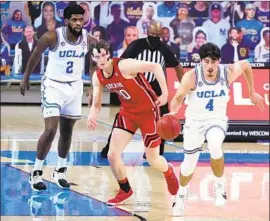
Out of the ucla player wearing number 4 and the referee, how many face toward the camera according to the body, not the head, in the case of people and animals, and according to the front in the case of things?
2

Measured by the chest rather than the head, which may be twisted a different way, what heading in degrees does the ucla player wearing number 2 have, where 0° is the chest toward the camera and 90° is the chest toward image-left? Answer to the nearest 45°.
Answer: approximately 315°

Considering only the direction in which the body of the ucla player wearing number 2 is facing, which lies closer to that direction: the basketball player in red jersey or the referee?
the basketball player in red jersey

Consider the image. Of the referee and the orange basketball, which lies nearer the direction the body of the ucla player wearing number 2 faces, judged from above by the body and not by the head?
the orange basketball

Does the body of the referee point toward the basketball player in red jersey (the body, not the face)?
yes

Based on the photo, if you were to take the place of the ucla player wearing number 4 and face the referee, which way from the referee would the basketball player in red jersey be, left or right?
left

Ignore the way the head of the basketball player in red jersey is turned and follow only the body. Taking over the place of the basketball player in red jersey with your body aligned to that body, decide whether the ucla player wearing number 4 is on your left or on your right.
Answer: on your left

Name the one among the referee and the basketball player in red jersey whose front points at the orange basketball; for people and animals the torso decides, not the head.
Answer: the referee

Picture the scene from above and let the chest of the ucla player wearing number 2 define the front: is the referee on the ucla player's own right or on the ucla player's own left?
on the ucla player's own left

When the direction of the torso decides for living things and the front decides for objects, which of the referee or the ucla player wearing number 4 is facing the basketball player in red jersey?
the referee

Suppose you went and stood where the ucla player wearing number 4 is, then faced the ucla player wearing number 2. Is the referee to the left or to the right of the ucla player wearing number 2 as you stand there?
right
